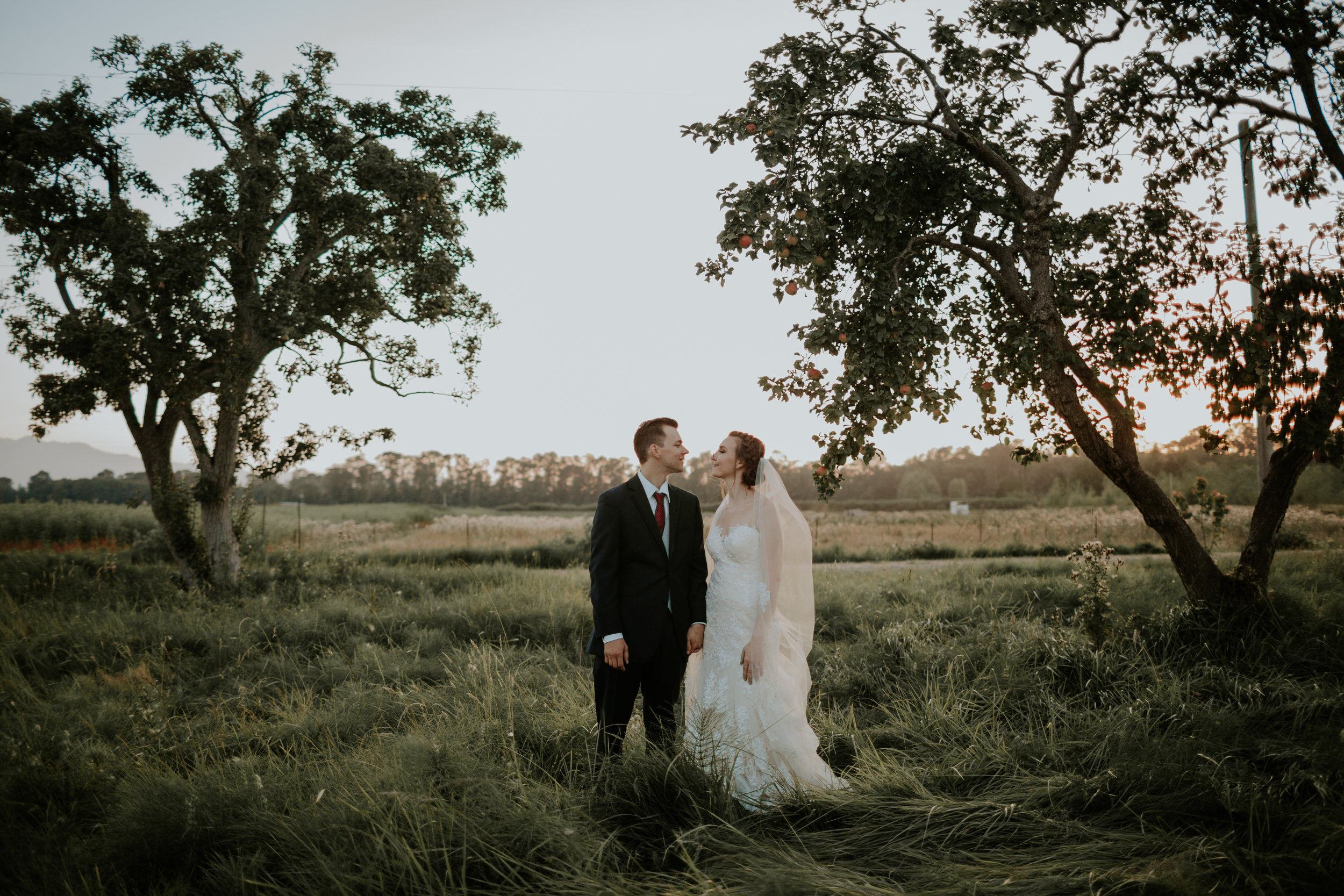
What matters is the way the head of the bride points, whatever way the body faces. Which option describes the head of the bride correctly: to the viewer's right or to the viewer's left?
to the viewer's left

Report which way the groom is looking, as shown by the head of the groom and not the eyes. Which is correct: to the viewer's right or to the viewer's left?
to the viewer's right

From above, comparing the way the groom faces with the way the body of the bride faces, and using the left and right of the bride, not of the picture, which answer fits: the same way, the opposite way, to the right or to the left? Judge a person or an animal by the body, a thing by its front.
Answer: to the left

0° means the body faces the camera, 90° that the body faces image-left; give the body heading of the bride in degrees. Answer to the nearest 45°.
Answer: approximately 45°

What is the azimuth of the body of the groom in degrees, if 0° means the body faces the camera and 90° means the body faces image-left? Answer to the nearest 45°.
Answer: approximately 315°
